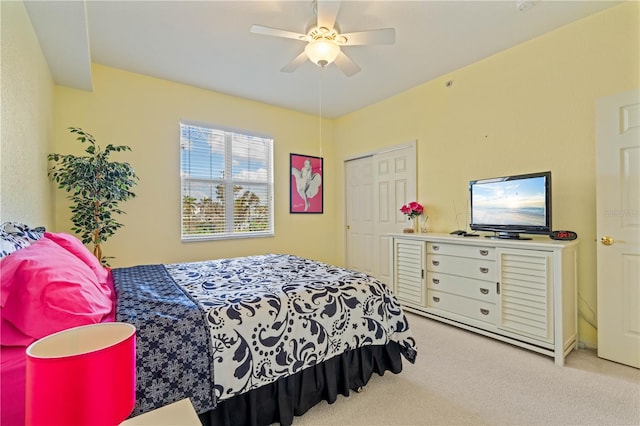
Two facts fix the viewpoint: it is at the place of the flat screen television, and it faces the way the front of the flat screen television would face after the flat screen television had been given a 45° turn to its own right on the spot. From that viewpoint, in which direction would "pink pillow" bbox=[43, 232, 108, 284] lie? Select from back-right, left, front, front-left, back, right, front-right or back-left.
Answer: front-left

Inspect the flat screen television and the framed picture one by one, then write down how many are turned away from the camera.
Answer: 0

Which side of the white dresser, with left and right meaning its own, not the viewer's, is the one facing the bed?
front

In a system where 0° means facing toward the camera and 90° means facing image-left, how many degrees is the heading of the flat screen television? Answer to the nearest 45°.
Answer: approximately 45°

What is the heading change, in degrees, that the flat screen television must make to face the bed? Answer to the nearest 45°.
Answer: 0° — it already faces it

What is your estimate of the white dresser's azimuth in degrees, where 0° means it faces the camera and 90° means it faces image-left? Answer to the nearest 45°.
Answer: approximately 45°

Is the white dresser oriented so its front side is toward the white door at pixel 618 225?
no

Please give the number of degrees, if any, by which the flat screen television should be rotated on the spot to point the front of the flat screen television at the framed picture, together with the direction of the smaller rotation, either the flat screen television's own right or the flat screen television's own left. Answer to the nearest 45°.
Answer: approximately 45° to the flat screen television's own right

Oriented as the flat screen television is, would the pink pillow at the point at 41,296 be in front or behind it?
in front

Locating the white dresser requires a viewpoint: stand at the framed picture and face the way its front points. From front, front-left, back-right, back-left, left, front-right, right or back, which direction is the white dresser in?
front

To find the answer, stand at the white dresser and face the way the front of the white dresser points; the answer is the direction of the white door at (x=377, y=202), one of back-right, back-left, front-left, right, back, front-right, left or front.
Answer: right

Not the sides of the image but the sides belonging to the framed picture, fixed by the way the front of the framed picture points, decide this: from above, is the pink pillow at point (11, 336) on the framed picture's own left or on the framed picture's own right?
on the framed picture's own right

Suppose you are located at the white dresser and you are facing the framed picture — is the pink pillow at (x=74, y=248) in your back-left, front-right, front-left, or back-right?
front-left

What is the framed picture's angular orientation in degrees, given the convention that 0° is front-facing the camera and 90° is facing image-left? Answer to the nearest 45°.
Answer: approximately 315°

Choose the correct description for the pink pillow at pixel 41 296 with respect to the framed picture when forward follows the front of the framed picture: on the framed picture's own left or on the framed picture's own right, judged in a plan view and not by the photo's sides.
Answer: on the framed picture's own right

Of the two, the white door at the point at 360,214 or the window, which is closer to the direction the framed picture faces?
the white door

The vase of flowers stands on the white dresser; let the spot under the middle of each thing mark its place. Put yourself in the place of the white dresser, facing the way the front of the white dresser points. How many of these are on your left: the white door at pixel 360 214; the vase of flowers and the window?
0

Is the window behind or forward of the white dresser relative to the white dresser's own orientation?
forward

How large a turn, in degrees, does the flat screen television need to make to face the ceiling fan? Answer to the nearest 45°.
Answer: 0° — it already faces it
